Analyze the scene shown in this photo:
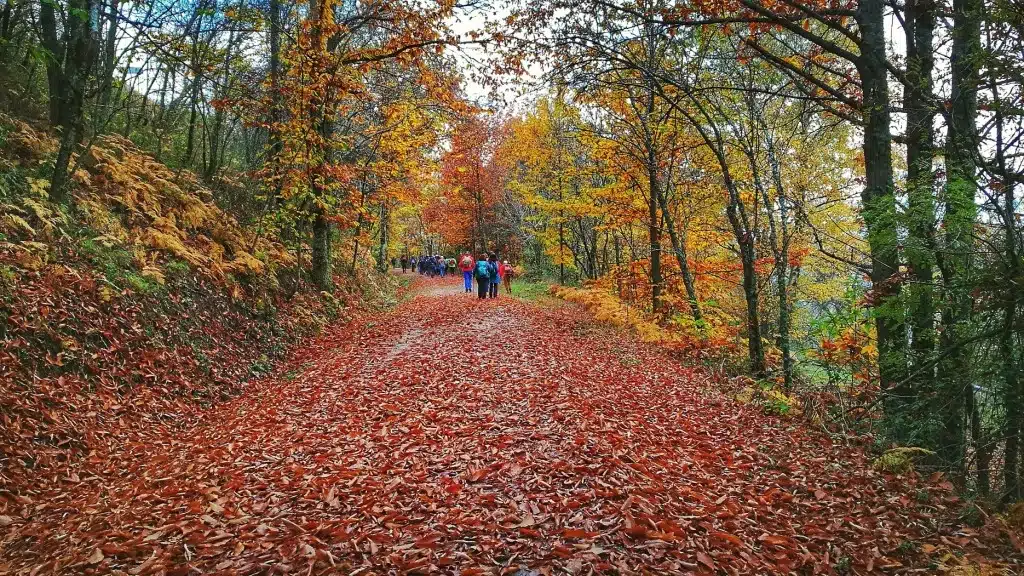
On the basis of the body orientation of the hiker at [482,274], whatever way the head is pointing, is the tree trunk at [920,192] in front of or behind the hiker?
behind

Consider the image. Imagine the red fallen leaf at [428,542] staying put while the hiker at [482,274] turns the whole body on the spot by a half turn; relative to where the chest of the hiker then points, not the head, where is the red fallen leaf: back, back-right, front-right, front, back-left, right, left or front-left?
front

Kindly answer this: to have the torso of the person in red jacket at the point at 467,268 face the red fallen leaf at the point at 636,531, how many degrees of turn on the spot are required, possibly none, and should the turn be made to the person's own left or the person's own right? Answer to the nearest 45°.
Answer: approximately 180°

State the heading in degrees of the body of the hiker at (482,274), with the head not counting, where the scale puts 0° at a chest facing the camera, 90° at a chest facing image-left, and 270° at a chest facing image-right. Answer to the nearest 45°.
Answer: approximately 180°

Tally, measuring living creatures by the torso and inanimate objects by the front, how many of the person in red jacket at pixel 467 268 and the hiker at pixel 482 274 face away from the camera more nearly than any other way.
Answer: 2

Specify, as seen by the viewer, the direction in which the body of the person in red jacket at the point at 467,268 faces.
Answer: away from the camera

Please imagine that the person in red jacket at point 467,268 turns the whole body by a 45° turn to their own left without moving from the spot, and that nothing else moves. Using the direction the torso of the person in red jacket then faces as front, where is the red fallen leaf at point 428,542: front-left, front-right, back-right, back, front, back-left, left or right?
back-left

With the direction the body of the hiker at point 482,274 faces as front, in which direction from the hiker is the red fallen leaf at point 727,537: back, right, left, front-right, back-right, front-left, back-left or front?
back
